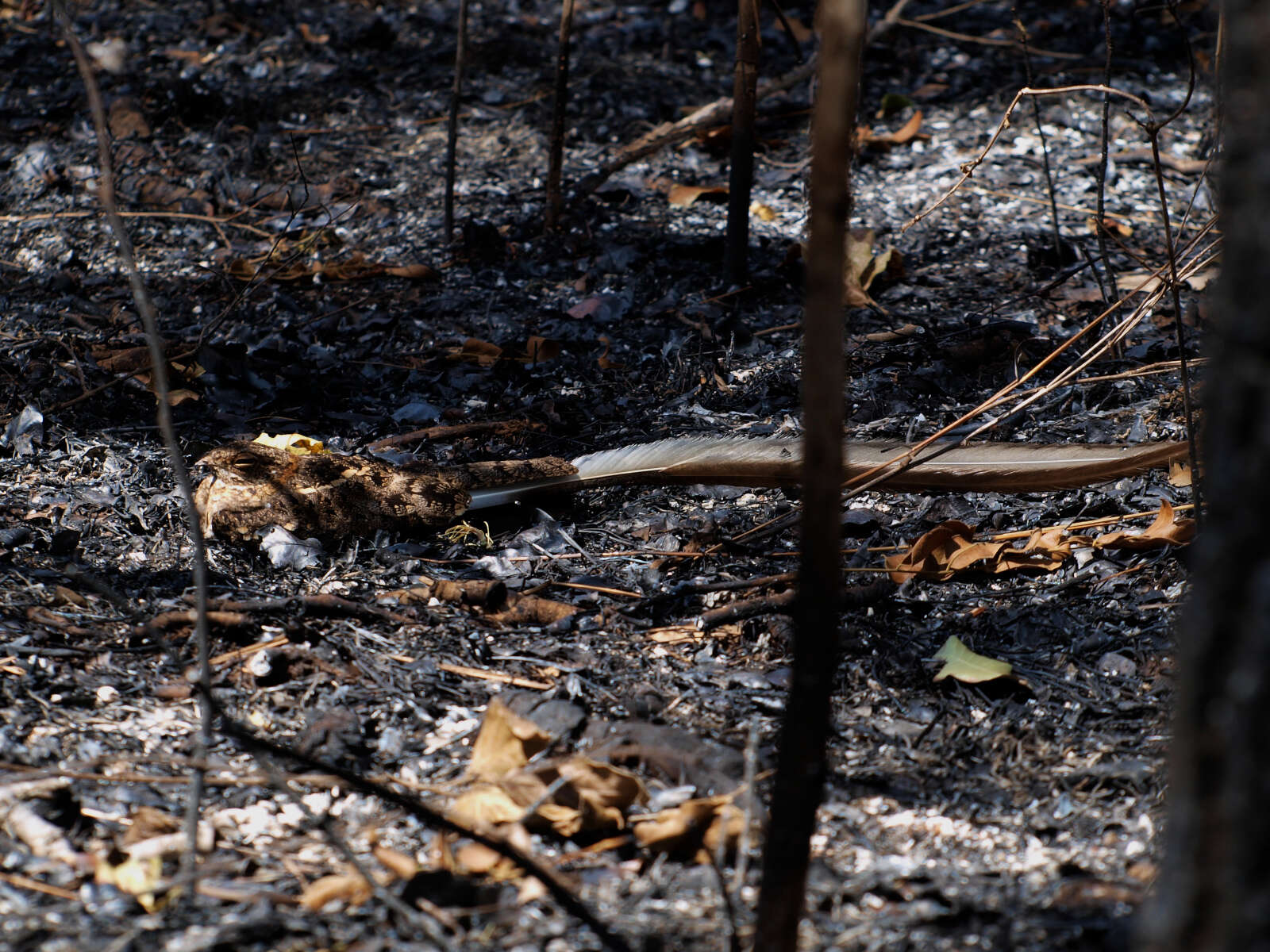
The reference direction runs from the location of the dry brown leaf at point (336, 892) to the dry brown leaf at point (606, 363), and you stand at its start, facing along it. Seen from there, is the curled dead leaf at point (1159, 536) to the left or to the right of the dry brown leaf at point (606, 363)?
right

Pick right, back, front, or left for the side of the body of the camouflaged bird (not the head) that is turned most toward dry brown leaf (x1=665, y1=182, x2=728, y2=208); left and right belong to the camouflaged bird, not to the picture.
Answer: right

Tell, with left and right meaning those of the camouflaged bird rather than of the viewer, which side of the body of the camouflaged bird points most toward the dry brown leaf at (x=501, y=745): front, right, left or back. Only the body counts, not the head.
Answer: left

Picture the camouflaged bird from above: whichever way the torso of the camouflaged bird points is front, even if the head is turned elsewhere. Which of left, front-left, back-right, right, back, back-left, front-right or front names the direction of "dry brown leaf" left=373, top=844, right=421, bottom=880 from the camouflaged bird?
left

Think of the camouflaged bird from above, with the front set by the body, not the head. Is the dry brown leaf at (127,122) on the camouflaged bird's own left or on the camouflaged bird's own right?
on the camouflaged bird's own right

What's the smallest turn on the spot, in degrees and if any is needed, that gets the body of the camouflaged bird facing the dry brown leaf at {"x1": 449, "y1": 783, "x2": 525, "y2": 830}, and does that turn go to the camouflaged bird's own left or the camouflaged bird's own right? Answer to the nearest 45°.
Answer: approximately 90° to the camouflaged bird's own left

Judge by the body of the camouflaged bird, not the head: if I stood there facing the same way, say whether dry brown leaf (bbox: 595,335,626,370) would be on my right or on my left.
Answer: on my right

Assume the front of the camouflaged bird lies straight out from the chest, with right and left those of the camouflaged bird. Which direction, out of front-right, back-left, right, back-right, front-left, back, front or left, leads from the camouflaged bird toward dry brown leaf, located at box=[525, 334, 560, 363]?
right

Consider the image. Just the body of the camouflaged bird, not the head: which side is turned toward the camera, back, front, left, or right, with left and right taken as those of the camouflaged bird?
left

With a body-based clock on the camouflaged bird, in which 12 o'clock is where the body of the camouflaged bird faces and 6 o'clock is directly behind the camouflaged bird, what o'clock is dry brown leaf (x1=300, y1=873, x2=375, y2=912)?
The dry brown leaf is roughly at 9 o'clock from the camouflaged bird.
